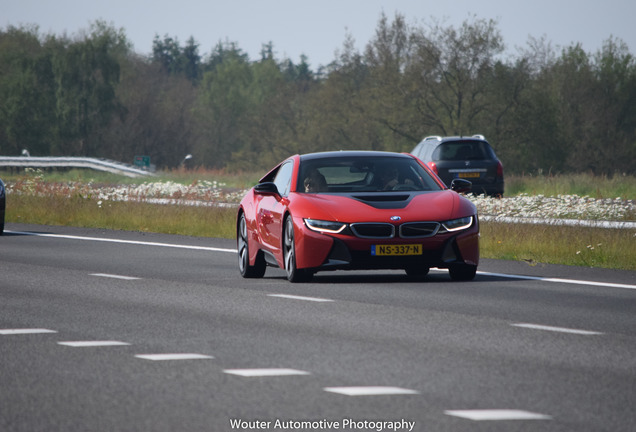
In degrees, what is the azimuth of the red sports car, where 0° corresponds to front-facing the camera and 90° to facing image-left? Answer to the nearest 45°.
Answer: approximately 0°

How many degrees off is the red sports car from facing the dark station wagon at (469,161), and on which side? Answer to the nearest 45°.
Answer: approximately 180°
